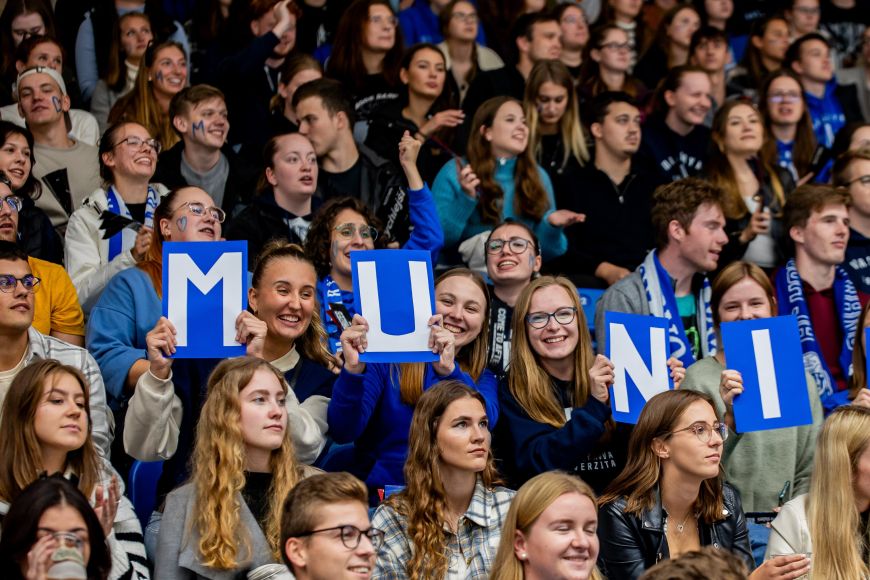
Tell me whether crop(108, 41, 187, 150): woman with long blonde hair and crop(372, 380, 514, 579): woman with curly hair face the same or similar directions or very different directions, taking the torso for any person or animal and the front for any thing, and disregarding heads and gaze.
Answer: same or similar directions

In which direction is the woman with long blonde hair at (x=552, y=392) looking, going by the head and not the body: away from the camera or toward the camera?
toward the camera

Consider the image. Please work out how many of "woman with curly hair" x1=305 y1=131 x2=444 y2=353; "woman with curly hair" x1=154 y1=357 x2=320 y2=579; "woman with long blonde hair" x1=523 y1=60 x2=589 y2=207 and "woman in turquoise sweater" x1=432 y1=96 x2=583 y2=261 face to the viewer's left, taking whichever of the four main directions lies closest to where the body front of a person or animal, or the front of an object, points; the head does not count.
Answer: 0

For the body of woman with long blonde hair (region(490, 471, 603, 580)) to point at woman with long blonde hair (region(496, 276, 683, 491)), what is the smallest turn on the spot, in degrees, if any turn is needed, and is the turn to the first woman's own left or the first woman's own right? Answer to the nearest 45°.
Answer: approximately 135° to the first woman's own left

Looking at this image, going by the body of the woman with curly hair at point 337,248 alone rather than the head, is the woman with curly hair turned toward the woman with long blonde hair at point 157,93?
no

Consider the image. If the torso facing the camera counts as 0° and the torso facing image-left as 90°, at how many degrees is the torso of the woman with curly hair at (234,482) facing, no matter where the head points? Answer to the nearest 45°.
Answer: approximately 315°

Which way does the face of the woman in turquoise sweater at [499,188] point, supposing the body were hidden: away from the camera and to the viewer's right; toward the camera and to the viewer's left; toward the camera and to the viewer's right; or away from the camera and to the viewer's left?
toward the camera and to the viewer's right

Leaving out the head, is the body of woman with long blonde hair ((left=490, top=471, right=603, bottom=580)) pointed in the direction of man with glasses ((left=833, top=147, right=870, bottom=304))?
no

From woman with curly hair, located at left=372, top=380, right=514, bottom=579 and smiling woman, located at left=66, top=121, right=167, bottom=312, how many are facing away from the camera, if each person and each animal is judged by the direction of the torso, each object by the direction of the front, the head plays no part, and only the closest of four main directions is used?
0

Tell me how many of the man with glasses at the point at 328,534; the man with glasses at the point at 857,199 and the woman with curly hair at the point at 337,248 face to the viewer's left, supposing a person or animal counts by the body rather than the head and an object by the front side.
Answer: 0

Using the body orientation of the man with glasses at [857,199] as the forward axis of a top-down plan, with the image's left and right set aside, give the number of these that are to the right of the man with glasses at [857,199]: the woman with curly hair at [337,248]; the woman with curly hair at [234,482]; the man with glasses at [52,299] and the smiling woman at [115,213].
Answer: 4

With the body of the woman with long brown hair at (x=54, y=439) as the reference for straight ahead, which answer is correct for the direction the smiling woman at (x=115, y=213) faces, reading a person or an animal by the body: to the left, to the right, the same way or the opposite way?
the same way

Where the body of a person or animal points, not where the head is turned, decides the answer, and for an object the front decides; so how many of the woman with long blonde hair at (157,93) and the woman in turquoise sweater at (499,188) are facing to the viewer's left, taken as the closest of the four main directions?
0

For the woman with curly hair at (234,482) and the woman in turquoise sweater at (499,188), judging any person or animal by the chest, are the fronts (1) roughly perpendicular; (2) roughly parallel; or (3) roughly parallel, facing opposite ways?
roughly parallel

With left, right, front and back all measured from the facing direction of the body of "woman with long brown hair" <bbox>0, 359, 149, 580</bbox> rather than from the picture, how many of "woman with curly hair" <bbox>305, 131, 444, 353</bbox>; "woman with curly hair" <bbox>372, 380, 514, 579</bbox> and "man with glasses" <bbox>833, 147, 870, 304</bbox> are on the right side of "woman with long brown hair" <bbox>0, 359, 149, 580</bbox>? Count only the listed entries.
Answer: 0

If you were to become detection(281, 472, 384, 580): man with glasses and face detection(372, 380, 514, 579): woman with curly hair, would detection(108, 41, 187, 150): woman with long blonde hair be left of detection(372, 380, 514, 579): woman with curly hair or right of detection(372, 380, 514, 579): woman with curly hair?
left

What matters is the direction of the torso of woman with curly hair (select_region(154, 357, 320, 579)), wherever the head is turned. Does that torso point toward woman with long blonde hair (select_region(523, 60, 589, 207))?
no

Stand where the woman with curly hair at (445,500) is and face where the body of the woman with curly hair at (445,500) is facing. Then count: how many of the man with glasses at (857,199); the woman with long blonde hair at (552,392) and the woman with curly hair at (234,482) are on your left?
2

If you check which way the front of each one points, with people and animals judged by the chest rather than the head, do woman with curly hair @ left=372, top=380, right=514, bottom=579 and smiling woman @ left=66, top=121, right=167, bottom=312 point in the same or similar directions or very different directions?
same or similar directions

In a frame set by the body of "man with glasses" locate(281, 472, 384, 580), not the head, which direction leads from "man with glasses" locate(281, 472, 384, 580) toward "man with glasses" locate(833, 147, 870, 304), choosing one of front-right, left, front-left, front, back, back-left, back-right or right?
left

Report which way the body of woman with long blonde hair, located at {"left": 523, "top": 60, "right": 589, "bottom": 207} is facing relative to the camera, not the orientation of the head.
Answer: toward the camera
